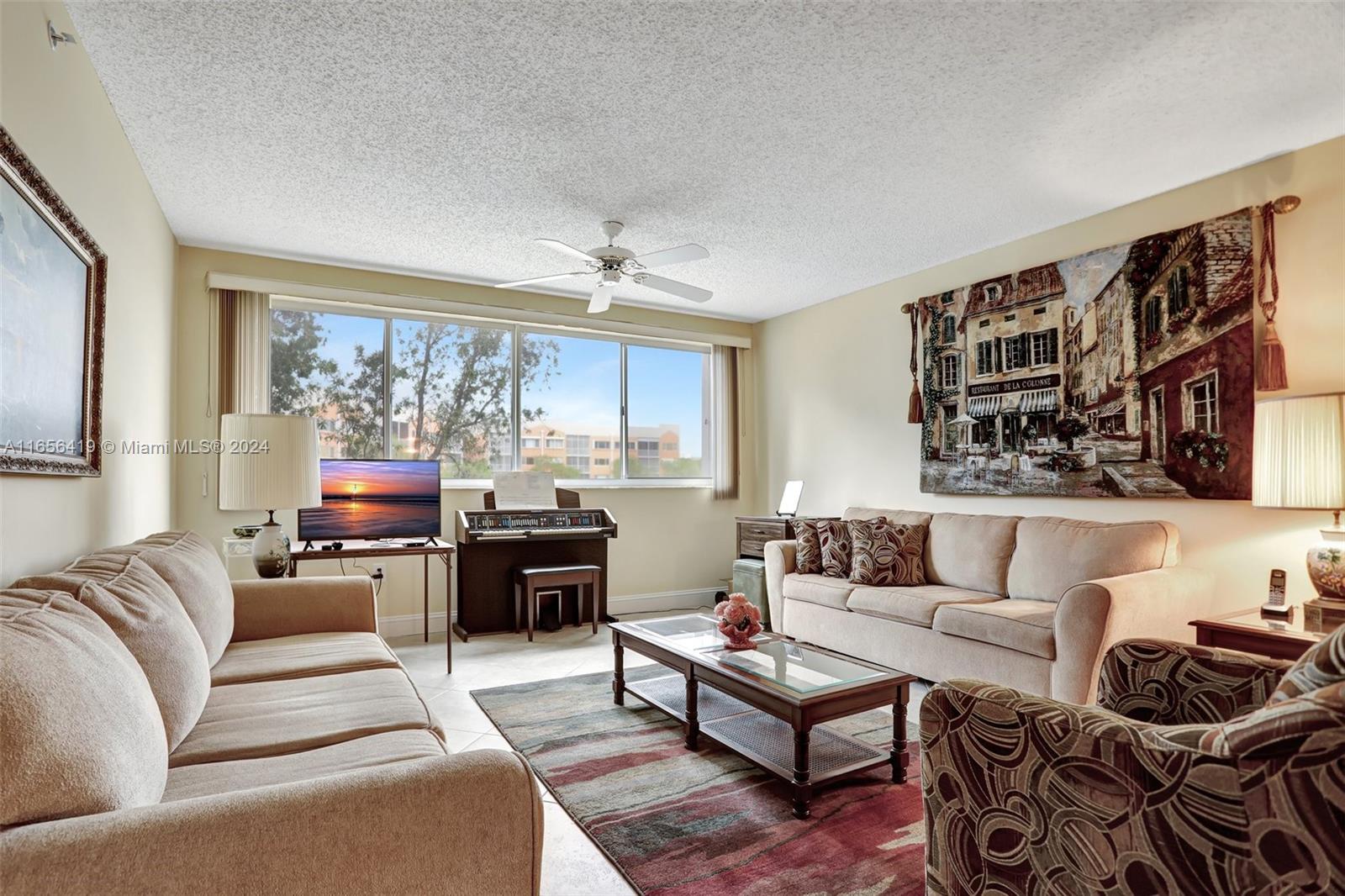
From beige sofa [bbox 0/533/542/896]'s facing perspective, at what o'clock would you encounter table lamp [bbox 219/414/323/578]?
The table lamp is roughly at 9 o'clock from the beige sofa.

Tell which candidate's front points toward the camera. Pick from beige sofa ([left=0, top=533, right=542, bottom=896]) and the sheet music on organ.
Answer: the sheet music on organ

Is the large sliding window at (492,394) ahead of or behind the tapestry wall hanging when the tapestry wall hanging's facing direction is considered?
ahead

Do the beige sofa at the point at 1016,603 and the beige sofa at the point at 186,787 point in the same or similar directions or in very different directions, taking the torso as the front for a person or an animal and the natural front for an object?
very different directions

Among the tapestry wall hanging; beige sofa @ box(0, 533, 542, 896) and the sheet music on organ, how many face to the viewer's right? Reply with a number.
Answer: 1

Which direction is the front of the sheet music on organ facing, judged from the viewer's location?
facing the viewer

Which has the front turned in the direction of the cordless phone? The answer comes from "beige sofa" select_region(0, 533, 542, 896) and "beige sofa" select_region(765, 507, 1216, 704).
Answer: "beige sofa" select_region(0, 533, 542, 896)

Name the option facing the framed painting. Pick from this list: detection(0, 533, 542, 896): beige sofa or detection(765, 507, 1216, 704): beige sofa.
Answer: detection(765, 507, 1216, 704): beige sofa

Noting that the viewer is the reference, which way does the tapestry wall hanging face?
facing the viewer and to the left of the viewer

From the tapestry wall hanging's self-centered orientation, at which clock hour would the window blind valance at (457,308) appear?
The window blind valance is roughly at 1 o'clock from the tapestry wall hanging.

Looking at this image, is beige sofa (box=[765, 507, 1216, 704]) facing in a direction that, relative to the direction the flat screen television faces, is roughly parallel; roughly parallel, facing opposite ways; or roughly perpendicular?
roughly perpendicular

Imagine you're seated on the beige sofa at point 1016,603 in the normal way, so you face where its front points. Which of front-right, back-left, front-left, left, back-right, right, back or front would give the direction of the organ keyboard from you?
front-right

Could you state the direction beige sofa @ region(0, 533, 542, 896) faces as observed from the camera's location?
facing to the right of the viewer

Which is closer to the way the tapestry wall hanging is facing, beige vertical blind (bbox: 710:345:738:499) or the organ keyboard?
the organ keyboard

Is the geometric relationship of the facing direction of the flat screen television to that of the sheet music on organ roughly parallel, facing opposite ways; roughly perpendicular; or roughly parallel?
roughly parallel

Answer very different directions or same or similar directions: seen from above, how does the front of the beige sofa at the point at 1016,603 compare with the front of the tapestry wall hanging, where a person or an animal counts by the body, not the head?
same or similar directions

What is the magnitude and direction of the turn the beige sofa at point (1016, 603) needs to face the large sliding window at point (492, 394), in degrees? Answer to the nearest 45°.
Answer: approximately 45° to its right

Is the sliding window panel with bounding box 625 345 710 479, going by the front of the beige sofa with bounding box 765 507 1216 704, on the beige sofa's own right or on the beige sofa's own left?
on the beige sofa's own right

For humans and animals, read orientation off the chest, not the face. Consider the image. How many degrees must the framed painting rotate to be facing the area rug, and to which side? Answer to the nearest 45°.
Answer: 0° — it already faces it

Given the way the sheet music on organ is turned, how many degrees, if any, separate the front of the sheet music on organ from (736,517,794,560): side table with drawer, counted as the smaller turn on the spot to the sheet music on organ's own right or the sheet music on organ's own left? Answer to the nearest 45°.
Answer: approximately 90° to the sheet music on organ's own left

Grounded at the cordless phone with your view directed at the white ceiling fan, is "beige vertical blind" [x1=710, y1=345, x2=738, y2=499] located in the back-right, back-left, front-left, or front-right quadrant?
front-right
